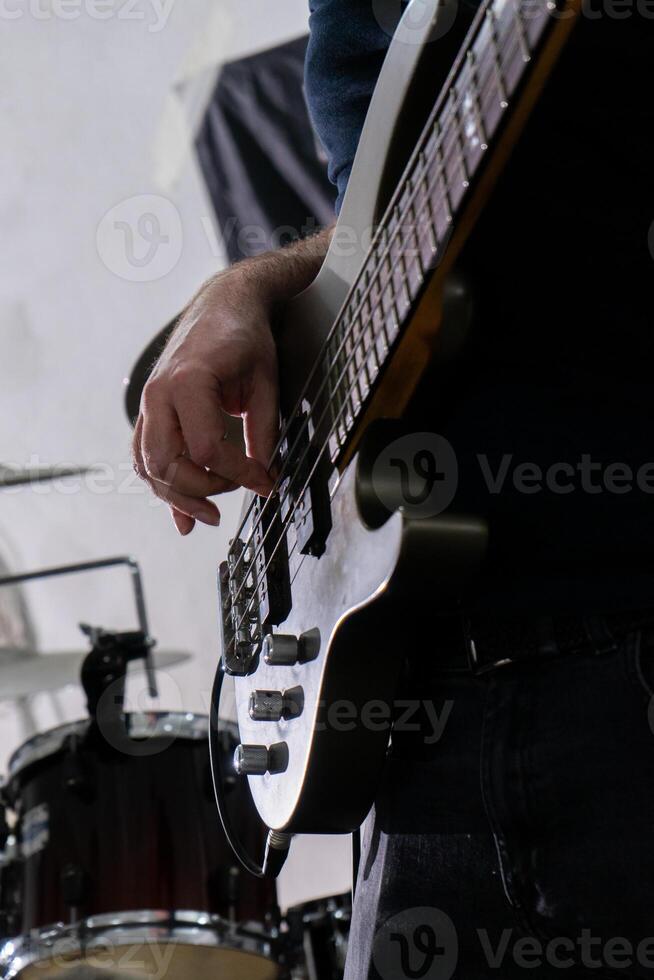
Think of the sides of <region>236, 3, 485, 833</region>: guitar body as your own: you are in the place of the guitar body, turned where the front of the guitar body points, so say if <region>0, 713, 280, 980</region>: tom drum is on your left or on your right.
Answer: on your right

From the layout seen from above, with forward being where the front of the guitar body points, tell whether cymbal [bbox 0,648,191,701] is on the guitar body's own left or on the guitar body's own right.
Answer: on the guitar body's own right

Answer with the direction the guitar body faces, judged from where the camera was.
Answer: facing the viewer and to the left of the viewer
